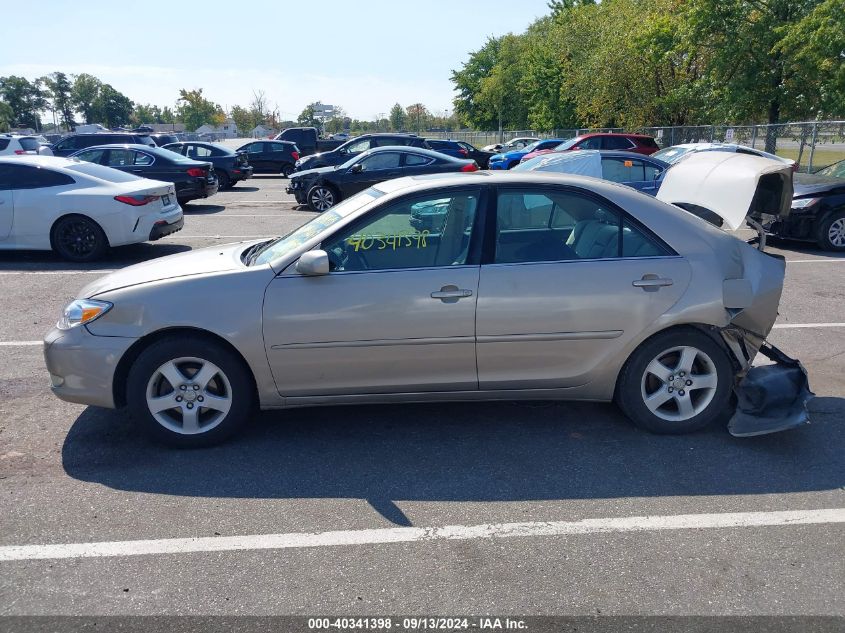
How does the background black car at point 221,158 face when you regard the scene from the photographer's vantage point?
facing away from the viewer and to the left of the viewer

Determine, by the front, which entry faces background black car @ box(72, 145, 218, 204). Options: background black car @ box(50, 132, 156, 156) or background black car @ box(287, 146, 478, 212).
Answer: background black car @ box(287, 146, 478, 212)

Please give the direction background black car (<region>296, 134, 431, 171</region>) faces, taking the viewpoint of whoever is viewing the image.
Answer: facing to the left of the viewer

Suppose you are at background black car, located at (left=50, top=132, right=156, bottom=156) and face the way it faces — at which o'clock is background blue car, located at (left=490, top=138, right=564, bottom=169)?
The background blue car is roughly at 6 o'clock from the background black car.

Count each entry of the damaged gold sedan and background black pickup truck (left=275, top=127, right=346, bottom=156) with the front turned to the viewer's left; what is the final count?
2

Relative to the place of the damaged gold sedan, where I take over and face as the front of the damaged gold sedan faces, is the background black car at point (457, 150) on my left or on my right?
on my right

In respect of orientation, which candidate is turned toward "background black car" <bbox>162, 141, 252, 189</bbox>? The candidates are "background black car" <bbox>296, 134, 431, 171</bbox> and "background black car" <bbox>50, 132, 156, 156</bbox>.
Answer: "background black car" <bbox>296, 134, 431, 171</bbox>

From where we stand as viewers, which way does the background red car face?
facing to the left of the viewer

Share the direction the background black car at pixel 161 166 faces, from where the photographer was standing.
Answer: facing away from the viewer and to the left of the viewer

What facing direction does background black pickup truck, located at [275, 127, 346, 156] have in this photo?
to the viewer's left

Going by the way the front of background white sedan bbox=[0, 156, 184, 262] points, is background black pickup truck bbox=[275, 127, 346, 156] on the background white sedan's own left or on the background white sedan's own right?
on the background white sedan's own right

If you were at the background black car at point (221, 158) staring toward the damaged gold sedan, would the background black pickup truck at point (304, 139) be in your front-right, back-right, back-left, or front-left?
back-left

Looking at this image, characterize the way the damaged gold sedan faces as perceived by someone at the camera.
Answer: facing to the left of the viewer
